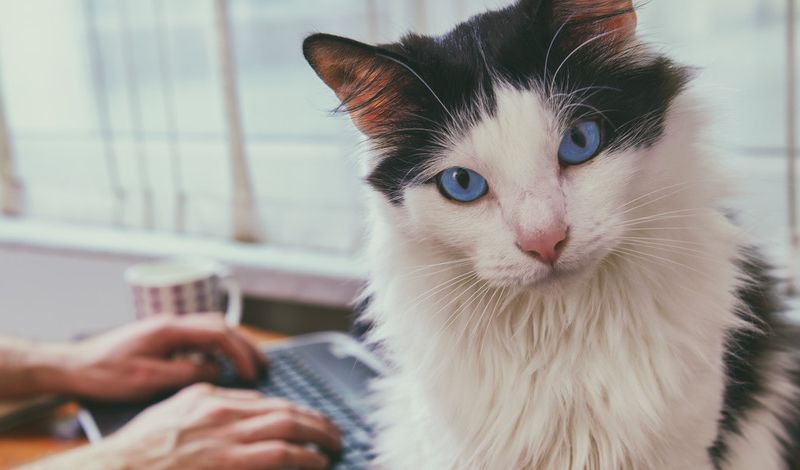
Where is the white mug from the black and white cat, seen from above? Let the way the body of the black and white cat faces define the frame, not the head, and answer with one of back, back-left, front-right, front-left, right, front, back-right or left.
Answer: back-right

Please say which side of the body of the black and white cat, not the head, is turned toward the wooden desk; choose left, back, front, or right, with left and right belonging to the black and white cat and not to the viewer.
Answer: right

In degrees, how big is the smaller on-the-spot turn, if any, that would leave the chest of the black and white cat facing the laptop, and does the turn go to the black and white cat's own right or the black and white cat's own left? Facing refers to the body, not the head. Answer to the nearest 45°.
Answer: approximately 135° to the black and white cat's own right

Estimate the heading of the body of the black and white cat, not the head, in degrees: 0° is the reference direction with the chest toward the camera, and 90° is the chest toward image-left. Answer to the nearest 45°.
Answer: approximately 0°
